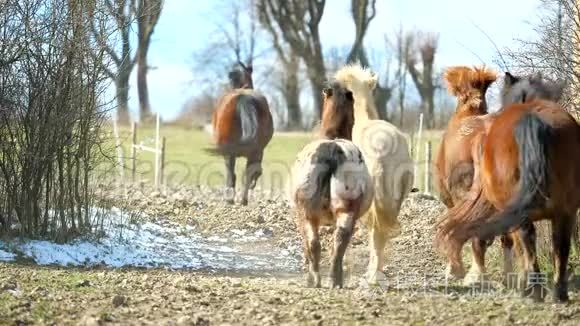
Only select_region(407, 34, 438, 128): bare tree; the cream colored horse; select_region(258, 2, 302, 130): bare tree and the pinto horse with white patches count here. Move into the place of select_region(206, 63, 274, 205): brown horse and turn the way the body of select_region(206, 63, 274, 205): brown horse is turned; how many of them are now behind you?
2

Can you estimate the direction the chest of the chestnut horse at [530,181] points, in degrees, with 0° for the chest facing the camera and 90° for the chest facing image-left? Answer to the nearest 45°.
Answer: approximately 180°

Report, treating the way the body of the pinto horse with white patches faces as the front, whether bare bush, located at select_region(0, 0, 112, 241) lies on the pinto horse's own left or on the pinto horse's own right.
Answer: on the pinto horse's own left

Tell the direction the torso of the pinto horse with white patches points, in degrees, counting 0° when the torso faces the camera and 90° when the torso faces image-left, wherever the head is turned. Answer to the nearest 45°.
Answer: approximately 180°

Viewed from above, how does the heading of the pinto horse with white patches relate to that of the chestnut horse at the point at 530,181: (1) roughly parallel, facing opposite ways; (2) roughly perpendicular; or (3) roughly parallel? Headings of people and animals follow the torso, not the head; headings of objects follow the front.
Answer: roughly parallel

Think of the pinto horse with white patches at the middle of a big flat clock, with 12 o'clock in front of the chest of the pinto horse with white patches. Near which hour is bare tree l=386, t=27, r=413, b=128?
The bare tree is roughly at 12 o'clock from the pinto horse with white patches.

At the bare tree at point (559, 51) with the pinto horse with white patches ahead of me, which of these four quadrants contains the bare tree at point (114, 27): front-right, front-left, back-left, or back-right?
front-right

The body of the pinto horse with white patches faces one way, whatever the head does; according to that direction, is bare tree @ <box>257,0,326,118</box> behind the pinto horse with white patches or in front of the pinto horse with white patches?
in front

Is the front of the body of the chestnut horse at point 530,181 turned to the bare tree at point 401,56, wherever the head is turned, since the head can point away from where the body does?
yes

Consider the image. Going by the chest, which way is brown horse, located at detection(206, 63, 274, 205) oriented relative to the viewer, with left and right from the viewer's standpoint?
facing away from the viewer

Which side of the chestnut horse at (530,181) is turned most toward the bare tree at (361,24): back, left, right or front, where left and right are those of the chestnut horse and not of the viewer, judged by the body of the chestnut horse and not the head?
front

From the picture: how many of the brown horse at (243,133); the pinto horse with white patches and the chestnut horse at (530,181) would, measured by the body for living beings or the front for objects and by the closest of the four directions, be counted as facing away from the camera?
3

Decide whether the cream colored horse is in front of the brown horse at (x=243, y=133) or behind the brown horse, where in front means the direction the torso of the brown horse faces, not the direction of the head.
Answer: behind

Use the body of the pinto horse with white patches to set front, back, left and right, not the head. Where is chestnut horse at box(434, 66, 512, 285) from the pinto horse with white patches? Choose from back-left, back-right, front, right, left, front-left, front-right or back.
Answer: front-right

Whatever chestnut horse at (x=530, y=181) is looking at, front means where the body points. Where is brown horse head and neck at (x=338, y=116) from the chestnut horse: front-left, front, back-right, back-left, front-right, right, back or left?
front-left
